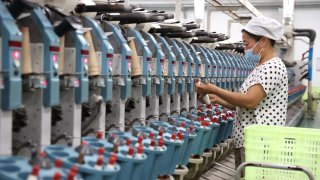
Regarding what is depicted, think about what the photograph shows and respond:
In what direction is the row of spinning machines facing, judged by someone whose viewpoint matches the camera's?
facing the viewer and to the right of the viewer

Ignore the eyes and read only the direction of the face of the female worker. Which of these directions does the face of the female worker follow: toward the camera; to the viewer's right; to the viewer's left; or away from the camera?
to the viewer's left

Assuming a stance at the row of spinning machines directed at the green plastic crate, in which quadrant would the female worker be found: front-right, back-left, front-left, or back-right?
front-left

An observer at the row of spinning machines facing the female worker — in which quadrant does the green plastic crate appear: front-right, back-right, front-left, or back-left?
front-right

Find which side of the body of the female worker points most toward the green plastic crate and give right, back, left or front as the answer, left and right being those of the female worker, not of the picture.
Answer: left

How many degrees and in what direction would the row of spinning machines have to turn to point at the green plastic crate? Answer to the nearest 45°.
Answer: approximately 45° to its left

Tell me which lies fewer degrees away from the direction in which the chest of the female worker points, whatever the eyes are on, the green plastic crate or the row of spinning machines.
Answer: the row of spinning machines

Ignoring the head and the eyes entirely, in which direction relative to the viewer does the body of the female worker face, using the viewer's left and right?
facing to the left of the viewer

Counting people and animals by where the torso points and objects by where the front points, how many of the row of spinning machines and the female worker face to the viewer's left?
1
